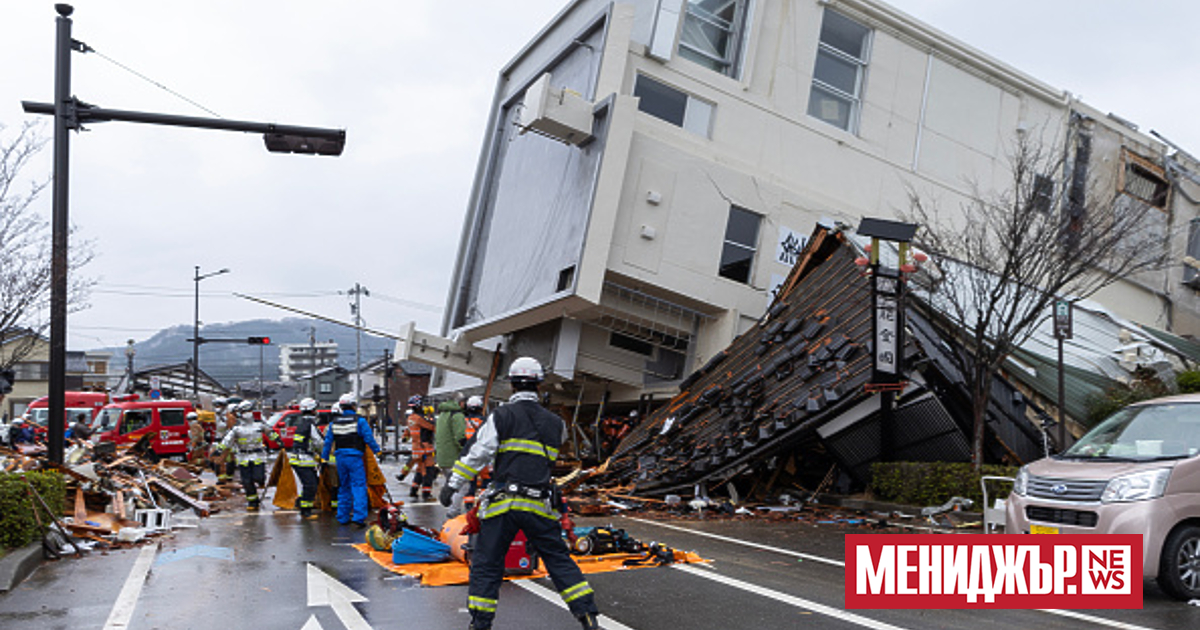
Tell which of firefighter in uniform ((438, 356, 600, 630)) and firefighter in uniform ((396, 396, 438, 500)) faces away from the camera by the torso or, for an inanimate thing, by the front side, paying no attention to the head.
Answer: firefighter in uniform ((438, 356, 600, 630))

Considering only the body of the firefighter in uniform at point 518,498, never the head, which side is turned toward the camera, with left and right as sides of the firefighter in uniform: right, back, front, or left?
back

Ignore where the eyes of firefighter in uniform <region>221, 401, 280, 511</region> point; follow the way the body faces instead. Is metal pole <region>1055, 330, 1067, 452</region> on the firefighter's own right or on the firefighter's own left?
on the firefighter's own left

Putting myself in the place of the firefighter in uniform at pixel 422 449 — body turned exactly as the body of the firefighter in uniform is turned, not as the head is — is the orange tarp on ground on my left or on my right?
on my left

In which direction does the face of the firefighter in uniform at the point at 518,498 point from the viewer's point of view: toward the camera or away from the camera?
away from the camera

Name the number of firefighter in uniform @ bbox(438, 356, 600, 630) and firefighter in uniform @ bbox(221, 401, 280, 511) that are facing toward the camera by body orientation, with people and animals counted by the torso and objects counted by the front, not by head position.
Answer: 1
